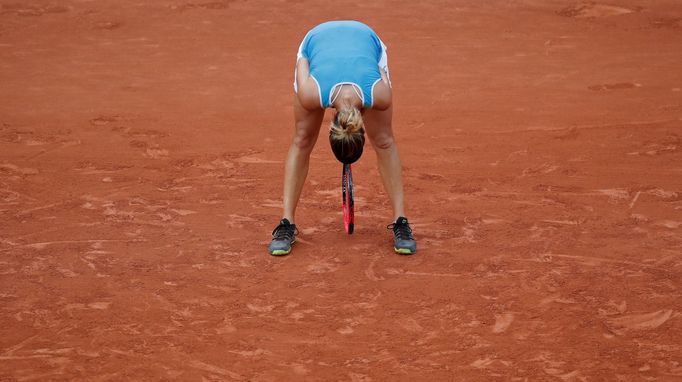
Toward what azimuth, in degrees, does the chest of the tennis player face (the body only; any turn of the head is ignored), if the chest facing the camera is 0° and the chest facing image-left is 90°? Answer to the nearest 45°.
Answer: approximately 0°
